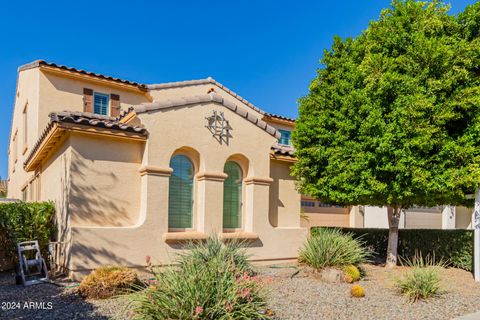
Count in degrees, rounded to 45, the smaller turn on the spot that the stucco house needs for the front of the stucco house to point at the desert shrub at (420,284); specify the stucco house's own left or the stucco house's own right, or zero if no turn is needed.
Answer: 0° — it already faces it

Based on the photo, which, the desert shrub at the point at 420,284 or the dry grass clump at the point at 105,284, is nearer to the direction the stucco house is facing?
the desert shrub

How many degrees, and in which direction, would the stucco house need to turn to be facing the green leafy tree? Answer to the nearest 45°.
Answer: approximately 45° to its left

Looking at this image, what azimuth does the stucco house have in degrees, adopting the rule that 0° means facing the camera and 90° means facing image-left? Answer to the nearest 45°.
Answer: approximately 315°

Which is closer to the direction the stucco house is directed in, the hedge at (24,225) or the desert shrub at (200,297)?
the desert shrub

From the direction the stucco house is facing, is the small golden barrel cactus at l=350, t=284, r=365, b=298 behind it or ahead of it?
ahead

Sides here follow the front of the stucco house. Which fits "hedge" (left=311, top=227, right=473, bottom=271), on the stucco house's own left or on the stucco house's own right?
on the stucco house's own left

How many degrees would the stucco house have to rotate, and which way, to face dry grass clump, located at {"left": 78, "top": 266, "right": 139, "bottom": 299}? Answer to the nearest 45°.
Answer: approximately 45° to its right
